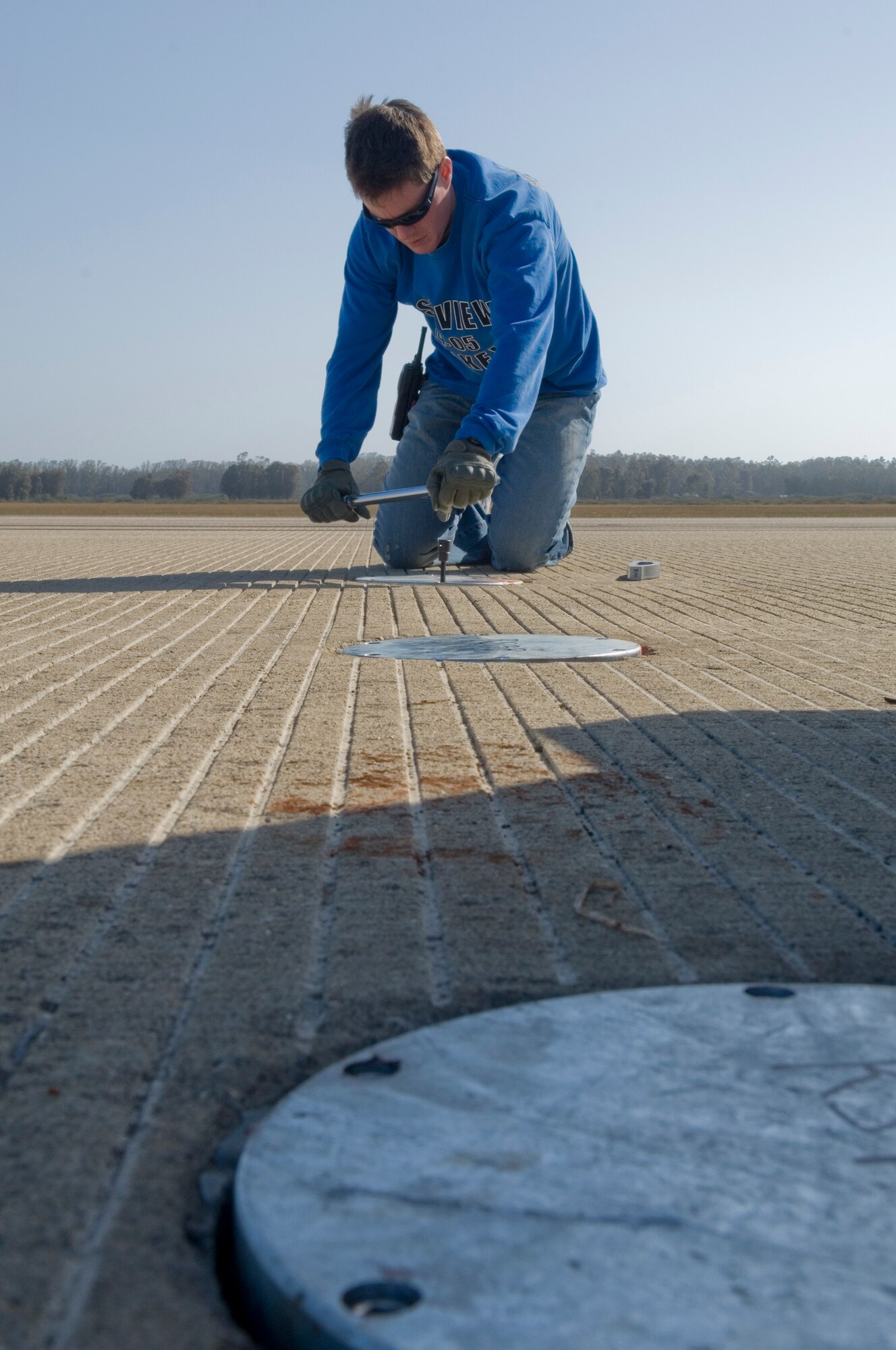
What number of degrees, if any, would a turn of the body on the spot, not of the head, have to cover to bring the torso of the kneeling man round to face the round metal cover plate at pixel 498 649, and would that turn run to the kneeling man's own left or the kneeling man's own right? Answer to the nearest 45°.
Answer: approximately 45° to the kneeling man's own left

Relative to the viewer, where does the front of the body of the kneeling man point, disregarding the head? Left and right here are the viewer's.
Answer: facing the viewer and to the left of the viewer

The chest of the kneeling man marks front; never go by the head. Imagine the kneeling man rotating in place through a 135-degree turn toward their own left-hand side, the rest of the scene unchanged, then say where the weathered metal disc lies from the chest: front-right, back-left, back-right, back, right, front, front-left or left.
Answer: right
